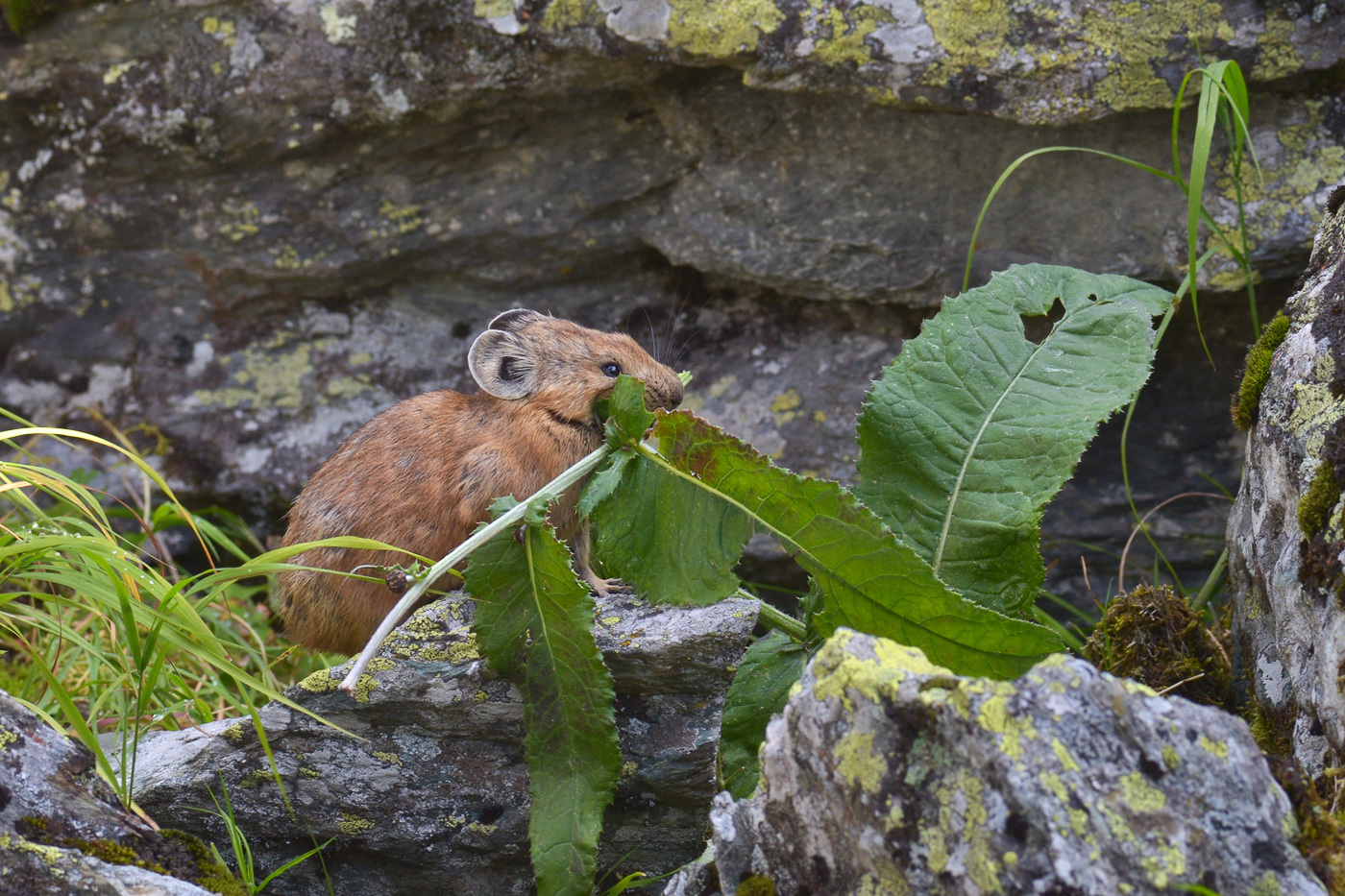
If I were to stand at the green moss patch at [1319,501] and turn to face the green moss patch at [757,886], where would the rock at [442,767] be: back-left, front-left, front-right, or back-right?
front-right

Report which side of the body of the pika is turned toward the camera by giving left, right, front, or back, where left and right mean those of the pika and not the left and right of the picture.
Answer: right

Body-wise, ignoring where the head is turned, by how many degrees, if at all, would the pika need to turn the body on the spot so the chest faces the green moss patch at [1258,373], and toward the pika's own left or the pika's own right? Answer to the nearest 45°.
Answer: approximately 45° to the pika's own right

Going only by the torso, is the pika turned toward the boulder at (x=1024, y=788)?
no

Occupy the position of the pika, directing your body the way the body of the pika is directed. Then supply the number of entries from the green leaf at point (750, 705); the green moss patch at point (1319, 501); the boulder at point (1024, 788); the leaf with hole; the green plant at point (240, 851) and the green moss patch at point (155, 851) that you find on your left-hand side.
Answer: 0

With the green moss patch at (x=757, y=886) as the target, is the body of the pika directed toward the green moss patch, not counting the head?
no

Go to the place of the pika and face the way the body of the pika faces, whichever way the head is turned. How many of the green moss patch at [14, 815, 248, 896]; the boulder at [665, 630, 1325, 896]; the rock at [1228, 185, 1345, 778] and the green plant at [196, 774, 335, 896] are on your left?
0

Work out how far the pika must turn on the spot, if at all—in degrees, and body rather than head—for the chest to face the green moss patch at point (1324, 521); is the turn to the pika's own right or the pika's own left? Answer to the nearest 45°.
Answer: approximately 45° to the pika's own right

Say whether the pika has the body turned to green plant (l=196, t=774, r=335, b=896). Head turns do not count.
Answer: no

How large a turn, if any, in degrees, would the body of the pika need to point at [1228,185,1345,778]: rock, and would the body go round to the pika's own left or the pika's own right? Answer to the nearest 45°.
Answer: approximately 45° to the pika's own right

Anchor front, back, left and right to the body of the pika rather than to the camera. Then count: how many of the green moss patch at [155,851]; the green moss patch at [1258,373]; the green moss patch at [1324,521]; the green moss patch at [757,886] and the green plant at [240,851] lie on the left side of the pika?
0
